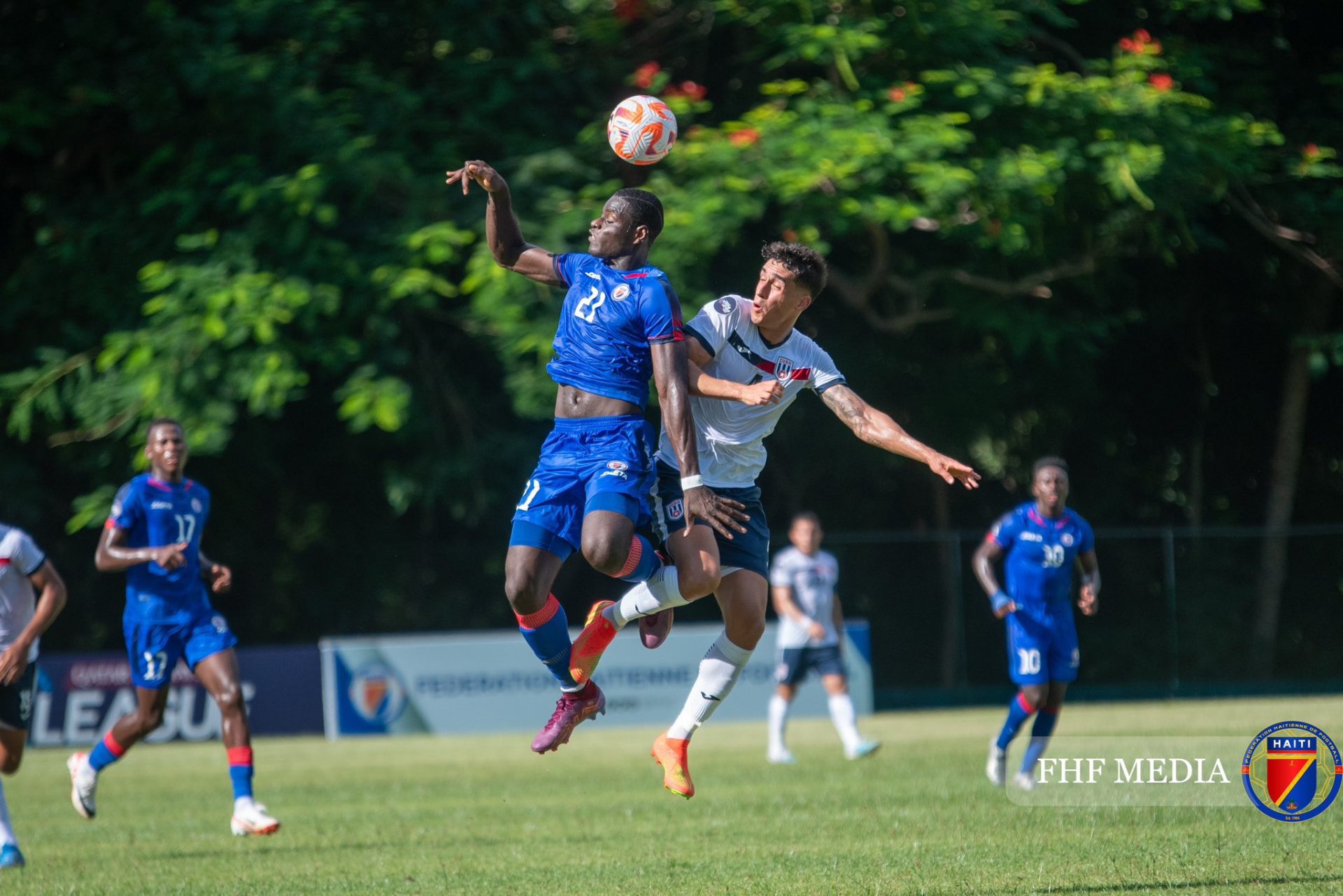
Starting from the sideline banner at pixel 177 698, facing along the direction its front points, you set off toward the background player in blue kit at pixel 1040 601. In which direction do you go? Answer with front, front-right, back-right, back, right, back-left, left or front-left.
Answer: front-left

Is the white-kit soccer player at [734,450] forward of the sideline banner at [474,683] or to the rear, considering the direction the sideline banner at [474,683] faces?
forward

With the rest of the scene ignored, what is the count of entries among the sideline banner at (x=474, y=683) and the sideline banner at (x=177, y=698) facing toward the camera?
2

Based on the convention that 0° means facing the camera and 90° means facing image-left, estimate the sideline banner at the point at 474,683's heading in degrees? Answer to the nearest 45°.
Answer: approximately 0°
